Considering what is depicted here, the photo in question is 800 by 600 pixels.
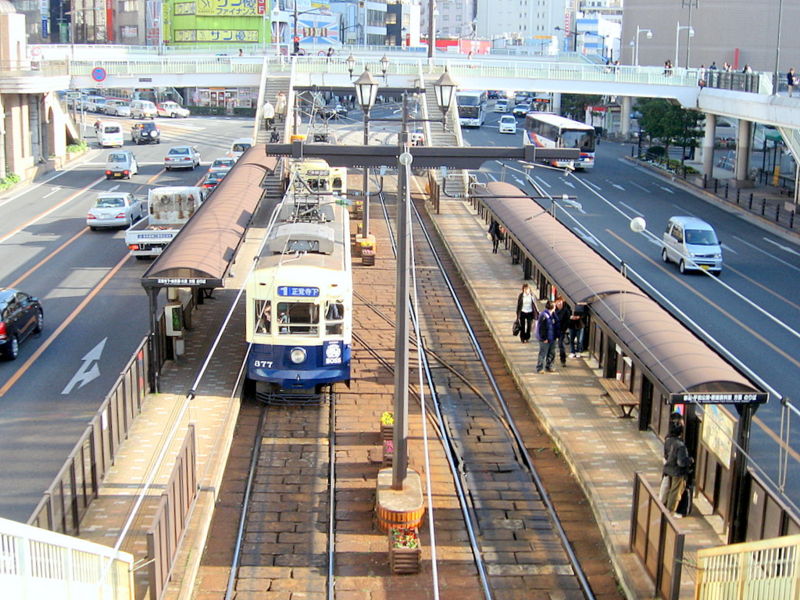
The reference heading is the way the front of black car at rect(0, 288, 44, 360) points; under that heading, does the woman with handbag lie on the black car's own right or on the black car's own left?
on the black car's own right

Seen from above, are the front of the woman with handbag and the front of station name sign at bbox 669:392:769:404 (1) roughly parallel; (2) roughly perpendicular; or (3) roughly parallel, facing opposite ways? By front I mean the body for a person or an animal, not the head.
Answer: roughly parallel

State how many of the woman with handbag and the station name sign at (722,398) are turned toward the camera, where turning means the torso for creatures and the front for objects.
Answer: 2

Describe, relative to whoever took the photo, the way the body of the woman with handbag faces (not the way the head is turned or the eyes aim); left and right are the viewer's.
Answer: facing the viewer

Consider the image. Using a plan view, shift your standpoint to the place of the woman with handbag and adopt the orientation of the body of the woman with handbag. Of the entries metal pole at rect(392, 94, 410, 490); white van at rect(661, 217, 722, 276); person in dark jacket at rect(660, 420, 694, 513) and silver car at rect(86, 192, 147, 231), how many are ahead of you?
2

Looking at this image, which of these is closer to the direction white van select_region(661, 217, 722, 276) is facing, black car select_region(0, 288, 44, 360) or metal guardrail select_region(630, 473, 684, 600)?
the metal guardrail

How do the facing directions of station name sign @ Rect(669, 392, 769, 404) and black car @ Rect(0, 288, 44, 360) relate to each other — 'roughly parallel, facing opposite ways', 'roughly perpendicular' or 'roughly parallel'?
roughly parallel, facing opposite ways

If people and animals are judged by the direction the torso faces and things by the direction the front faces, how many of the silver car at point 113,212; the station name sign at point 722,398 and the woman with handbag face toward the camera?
2

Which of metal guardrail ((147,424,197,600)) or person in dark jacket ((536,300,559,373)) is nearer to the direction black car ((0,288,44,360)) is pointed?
the person in dark jacket

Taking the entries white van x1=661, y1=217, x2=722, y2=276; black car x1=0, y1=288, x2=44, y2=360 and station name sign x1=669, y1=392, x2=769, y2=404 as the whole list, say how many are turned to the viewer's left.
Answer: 0

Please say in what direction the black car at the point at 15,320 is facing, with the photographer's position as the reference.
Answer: facing away from the viewer and to the right of the viewer

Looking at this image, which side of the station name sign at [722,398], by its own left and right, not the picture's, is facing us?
front

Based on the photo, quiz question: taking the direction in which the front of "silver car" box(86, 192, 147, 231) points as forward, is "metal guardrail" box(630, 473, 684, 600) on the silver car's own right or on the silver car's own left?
on the silver car's own right

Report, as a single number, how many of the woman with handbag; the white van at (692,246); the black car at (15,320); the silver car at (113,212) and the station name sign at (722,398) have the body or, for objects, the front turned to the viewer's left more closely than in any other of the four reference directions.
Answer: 0

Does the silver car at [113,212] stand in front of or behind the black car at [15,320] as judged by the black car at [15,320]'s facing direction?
in front

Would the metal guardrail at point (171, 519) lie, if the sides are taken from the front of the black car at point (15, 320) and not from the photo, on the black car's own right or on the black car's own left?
on the black car's own right

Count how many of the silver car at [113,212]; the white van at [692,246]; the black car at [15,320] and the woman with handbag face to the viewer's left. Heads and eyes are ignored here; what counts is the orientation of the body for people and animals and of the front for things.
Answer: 0
